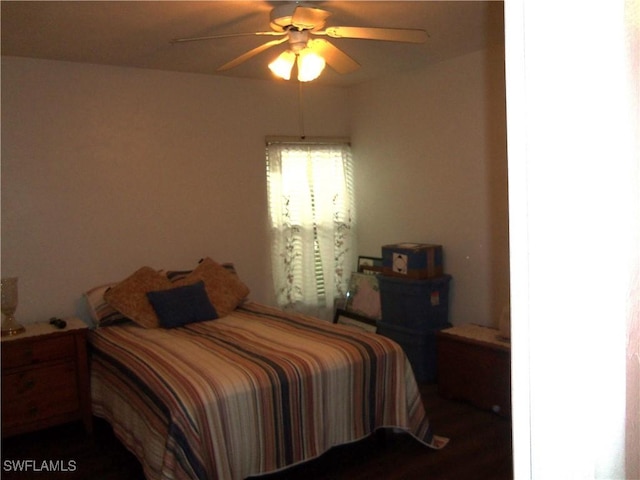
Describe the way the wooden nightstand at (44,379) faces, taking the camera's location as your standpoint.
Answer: facing the viewer and to the right of the viewer

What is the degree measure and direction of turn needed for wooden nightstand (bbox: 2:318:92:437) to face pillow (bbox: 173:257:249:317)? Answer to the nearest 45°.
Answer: approximately 45° to its left

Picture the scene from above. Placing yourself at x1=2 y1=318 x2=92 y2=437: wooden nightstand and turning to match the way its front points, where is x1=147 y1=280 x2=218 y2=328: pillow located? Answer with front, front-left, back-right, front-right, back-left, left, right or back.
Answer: front-left

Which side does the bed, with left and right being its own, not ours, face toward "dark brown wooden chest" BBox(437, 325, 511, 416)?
left

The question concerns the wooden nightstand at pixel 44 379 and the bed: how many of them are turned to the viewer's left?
0

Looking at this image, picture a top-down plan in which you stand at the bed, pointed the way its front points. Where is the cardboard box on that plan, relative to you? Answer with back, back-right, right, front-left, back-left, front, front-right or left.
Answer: left
